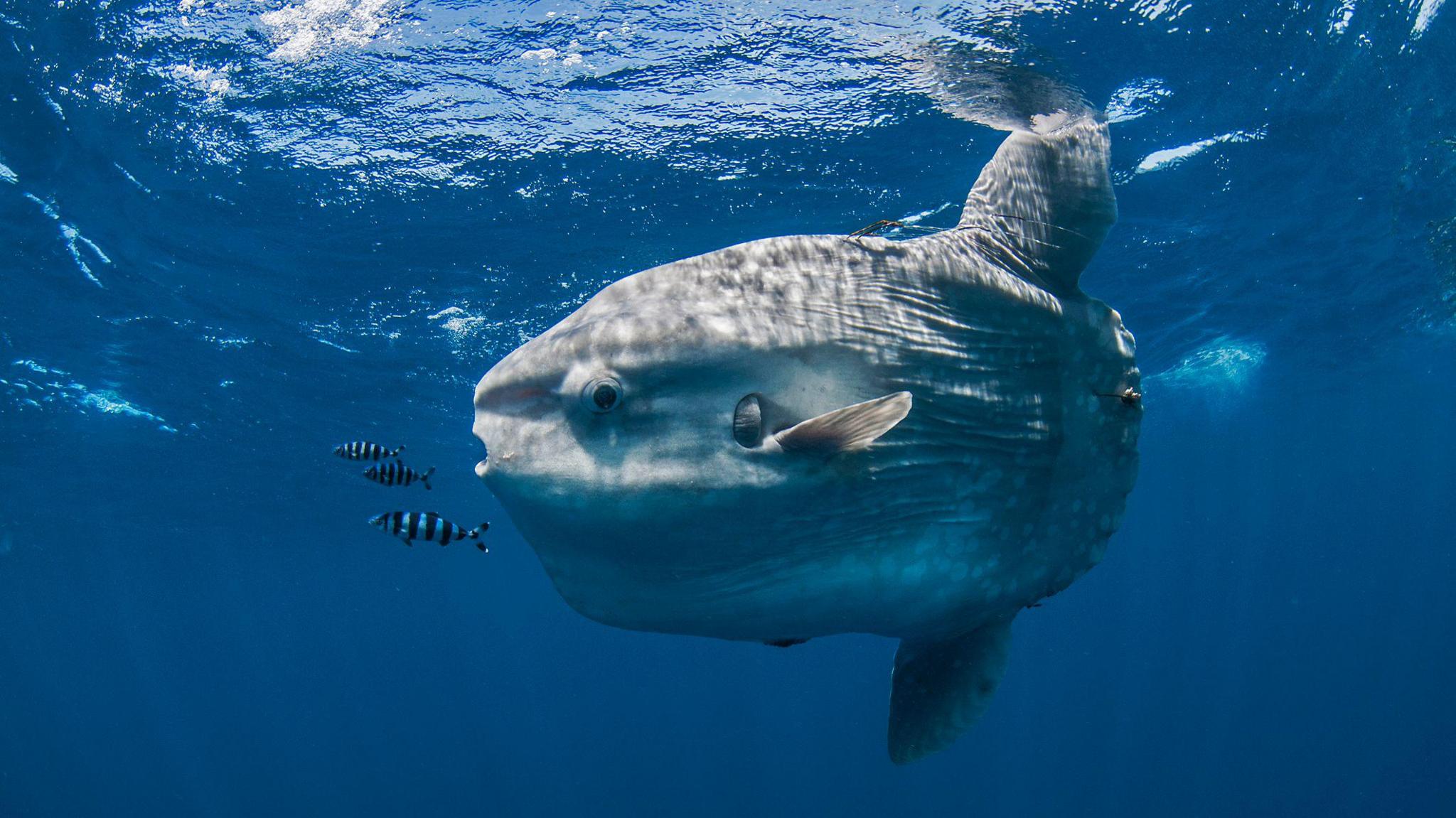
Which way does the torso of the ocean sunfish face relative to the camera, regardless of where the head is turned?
to the viewer's left

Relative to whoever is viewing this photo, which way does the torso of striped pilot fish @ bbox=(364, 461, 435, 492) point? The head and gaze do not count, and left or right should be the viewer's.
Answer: facing to the left of the viewer

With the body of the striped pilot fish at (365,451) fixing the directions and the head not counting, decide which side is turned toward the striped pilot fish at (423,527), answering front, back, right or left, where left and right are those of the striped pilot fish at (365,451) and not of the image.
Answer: left

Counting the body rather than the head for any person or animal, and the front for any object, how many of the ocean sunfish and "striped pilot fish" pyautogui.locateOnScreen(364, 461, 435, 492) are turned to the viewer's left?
2

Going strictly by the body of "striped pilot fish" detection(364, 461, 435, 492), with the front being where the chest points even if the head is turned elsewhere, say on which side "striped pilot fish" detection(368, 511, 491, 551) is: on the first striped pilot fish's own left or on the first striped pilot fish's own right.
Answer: on the first striped pilot fish's own left

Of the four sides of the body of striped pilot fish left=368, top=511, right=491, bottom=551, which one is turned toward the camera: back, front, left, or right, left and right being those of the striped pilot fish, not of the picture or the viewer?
left

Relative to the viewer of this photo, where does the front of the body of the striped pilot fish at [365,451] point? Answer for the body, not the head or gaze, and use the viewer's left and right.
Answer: facing to the left of the viewer
